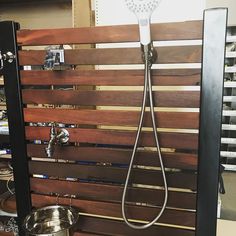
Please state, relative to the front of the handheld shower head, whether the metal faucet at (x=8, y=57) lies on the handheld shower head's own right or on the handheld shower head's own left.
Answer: on the handheld shower head's own right

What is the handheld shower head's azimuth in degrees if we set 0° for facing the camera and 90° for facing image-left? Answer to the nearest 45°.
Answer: approximately 0°
